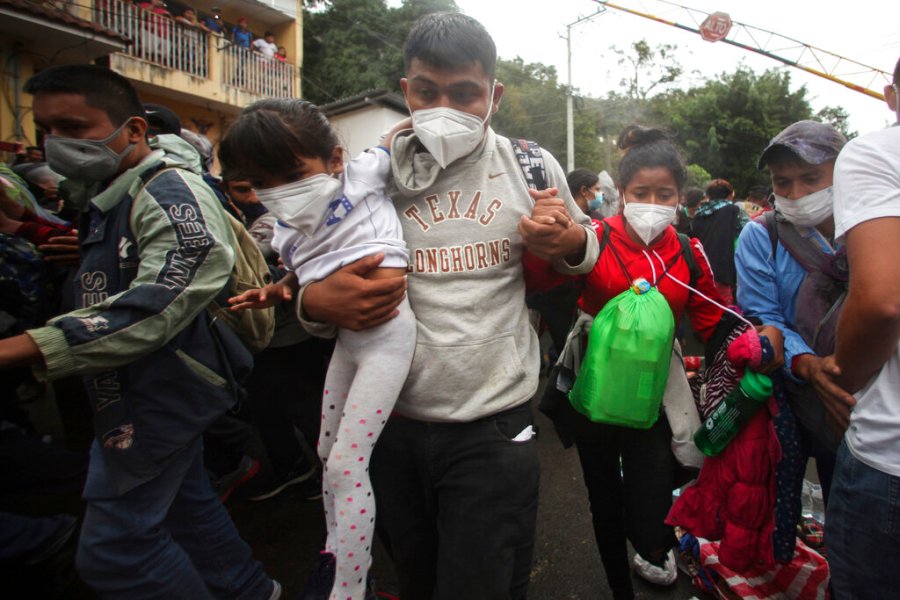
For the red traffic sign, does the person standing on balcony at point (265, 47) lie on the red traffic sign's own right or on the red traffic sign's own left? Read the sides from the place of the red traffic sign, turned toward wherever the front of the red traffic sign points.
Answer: on the red traffic sign's own right

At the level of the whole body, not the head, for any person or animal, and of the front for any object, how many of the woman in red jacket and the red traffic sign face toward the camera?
2

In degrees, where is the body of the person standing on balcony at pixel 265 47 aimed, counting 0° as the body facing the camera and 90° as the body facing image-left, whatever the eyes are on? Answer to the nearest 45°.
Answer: approximately 315°

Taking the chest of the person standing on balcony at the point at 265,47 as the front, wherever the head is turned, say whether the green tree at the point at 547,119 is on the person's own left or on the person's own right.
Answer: on the person's own left

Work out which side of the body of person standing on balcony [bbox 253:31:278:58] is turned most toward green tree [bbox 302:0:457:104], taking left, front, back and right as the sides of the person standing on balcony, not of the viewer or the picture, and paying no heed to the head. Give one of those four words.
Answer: left

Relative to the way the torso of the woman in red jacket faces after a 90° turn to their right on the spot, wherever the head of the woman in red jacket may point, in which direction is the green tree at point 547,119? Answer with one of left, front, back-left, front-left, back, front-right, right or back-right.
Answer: right
